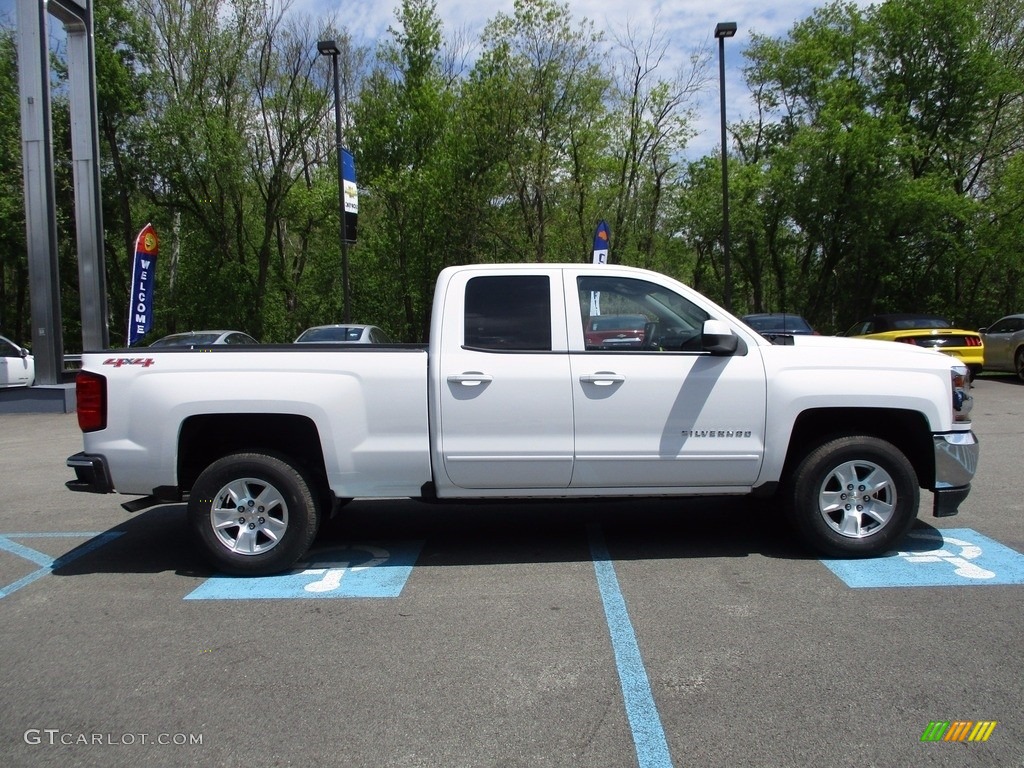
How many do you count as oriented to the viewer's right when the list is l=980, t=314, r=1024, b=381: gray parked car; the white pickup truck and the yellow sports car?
1

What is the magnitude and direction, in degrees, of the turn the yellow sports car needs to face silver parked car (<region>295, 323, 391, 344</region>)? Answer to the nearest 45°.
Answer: approximately 45° to its left

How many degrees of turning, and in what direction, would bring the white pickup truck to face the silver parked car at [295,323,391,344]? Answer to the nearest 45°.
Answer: approximately 90° to its left

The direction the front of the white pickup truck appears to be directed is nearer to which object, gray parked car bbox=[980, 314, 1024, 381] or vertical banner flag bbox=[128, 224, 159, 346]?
the gray parked car

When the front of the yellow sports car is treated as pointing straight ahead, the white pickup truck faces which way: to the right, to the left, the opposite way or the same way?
to the right

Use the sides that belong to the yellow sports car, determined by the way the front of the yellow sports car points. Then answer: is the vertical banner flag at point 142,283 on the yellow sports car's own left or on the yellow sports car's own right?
on the yellow sports car's own left

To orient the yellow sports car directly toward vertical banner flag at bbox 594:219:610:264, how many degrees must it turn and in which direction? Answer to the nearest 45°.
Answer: approximately 45° to its left

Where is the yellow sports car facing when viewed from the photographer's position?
facing away from the viewer and to the left of the viewer

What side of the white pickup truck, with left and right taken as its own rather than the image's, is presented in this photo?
right

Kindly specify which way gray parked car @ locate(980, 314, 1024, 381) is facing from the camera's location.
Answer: facing away from the viewer and to the left of the viewer
